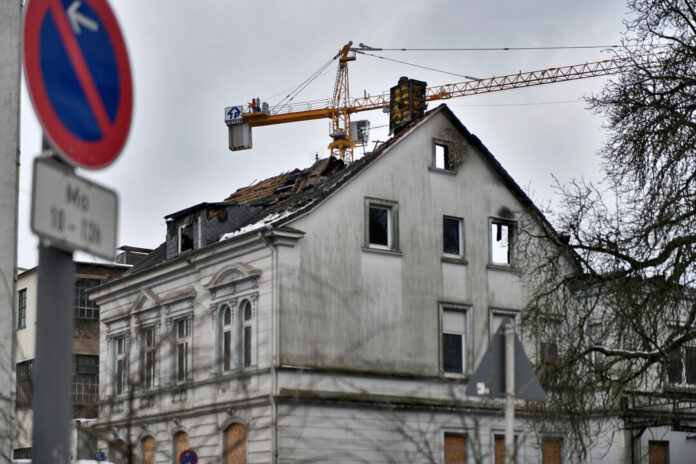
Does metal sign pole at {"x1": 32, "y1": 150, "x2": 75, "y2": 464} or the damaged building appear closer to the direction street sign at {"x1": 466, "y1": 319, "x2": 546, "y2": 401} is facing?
the damaged building

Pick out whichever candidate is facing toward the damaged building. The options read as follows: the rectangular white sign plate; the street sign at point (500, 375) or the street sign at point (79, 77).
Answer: the street sign at point (500, 375)

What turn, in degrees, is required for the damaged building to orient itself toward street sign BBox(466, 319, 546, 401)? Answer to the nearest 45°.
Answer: approximately 45° to its left

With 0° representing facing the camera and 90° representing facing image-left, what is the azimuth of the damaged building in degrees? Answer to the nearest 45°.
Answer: approximately 45°

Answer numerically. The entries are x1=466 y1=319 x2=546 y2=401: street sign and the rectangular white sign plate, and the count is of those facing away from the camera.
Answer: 1

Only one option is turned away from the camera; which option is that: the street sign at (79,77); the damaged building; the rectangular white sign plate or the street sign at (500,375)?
the street sign at (500,375)

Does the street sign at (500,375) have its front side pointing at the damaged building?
yes

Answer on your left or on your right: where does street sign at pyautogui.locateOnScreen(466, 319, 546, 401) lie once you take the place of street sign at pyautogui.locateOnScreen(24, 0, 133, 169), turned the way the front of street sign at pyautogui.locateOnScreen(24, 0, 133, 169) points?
on your left

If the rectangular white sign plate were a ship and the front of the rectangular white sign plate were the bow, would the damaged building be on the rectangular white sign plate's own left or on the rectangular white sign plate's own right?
on the rectangular white sign plate's own left

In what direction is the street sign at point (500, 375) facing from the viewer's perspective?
away from the camera
